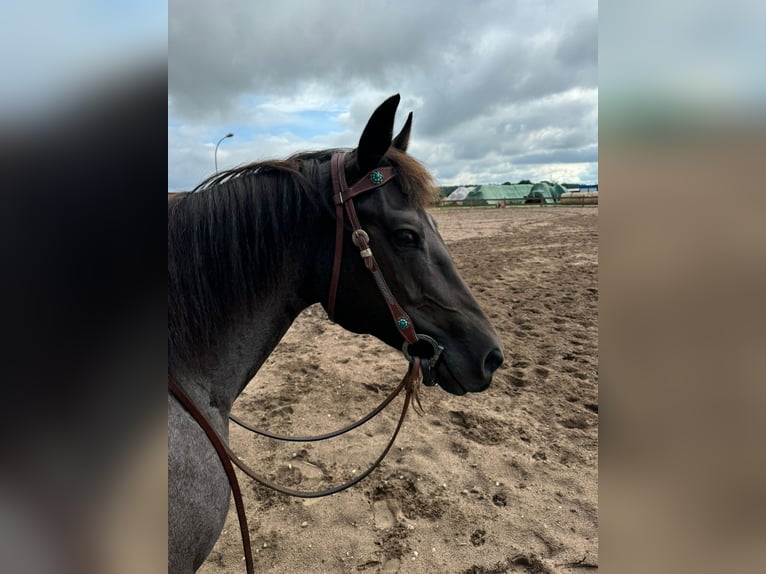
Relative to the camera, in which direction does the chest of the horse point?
to the viewer's right
